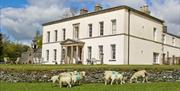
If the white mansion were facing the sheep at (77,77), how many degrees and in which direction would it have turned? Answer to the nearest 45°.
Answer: approximately 45° to its left

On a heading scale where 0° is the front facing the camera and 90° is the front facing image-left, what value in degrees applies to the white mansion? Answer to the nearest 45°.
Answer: approximately 45°

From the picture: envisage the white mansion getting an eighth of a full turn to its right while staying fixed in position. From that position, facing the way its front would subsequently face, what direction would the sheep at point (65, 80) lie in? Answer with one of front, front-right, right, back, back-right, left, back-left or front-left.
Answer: left
